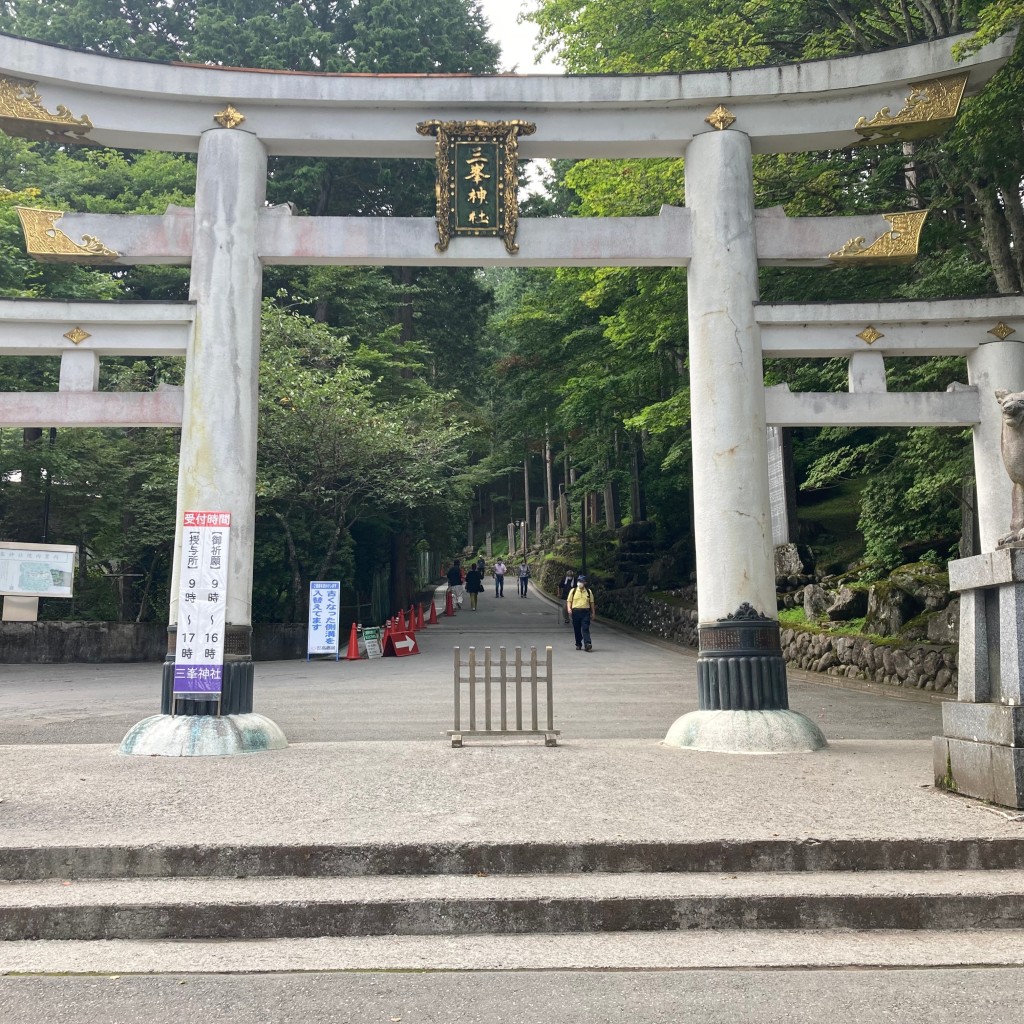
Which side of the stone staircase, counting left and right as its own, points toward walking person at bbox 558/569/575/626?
back

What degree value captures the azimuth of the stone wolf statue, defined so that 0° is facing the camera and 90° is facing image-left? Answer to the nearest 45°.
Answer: approximately 45°

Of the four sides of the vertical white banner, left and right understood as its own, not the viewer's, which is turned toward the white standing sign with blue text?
back

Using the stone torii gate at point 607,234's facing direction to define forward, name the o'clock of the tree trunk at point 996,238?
The tree trunk is roughly at 8 o'clock from the stone torii gate.

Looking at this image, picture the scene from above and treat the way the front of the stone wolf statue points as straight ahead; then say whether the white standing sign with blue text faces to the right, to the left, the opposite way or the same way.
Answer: to the left

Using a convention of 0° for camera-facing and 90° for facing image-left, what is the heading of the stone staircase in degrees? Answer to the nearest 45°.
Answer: approximately 0°

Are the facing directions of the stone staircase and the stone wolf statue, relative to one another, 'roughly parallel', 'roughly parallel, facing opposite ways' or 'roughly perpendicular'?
roughly perpendicular

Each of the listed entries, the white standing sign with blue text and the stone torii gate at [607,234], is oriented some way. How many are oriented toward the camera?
2

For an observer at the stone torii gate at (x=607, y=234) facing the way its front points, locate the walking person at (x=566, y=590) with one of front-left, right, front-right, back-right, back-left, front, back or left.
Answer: back

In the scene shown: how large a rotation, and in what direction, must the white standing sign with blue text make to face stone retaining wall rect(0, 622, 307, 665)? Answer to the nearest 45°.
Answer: approximately 90° to its right

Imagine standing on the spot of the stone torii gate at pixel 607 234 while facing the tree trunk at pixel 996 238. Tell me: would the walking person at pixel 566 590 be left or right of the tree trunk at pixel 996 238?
left
